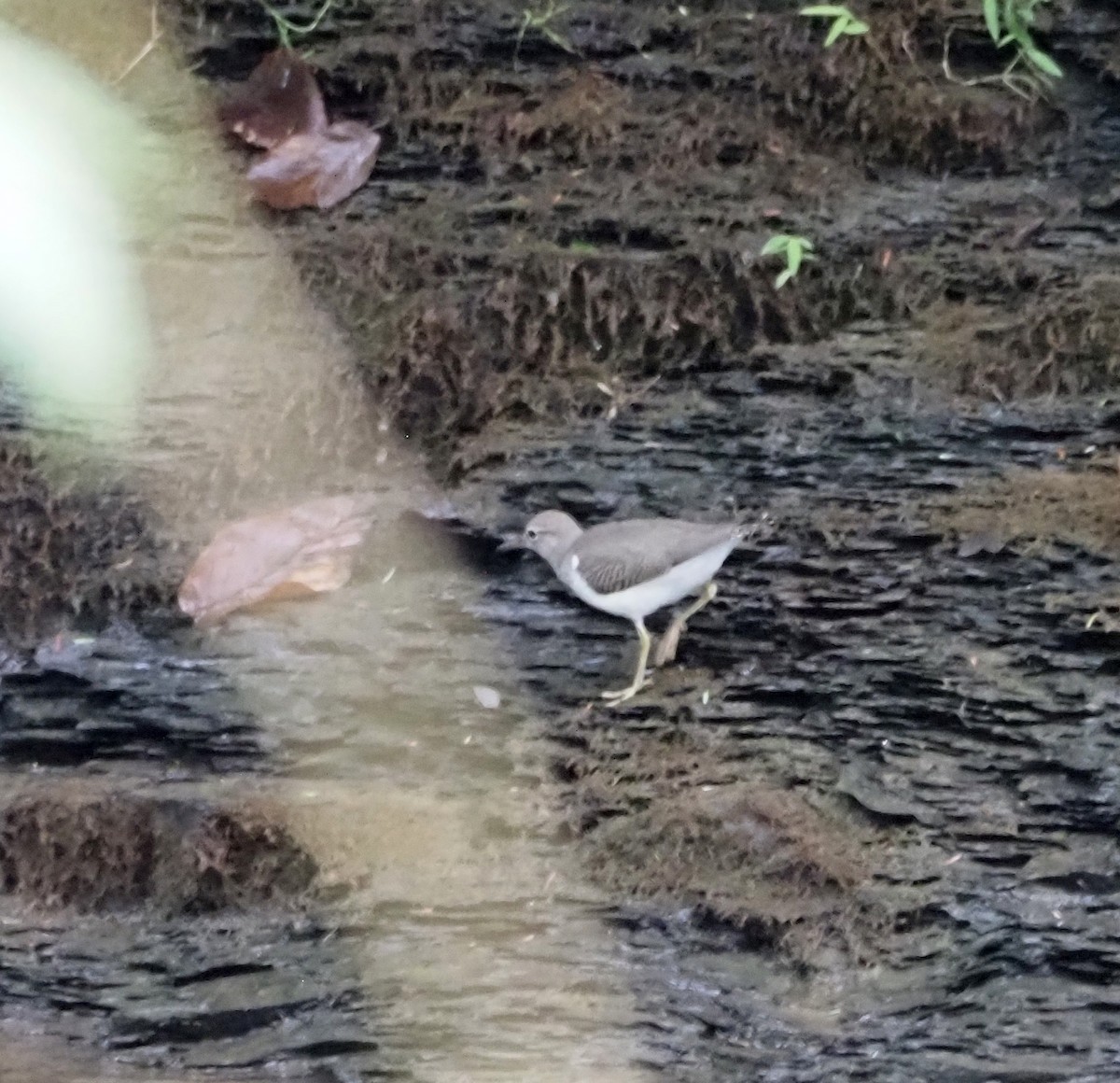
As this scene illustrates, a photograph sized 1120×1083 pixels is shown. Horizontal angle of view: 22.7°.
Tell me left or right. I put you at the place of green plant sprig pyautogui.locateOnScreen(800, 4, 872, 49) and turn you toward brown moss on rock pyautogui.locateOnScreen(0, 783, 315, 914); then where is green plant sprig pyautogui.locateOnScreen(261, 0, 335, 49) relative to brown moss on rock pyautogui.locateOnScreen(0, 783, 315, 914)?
right

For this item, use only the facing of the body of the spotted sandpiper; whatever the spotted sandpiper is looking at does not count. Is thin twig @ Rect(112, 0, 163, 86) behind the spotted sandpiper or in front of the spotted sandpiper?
in front

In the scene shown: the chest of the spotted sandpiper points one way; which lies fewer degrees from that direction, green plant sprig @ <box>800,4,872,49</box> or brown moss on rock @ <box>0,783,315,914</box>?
the brown moss on rock

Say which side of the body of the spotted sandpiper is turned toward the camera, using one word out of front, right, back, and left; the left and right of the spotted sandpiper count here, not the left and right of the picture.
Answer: left

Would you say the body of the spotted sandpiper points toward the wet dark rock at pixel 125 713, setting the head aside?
yes

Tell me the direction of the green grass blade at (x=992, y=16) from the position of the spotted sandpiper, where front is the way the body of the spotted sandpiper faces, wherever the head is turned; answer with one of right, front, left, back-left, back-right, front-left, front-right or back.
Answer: back-right

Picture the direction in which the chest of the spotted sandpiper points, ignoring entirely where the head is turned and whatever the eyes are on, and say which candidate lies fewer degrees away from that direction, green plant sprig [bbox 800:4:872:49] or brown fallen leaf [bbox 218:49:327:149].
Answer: the brown fallen leaf

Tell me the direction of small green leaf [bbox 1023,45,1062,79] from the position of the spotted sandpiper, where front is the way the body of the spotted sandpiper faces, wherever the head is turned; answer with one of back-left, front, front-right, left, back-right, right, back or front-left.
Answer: back-right

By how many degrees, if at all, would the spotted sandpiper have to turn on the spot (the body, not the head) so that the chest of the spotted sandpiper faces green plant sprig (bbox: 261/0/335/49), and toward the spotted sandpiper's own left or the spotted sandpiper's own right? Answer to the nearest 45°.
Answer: approximately 45° to the spotted sandpiper's own right

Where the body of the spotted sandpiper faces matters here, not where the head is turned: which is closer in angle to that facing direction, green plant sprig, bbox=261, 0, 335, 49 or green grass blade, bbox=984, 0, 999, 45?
the green plant sprig

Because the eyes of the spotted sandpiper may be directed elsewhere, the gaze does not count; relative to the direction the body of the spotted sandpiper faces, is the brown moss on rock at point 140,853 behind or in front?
in front

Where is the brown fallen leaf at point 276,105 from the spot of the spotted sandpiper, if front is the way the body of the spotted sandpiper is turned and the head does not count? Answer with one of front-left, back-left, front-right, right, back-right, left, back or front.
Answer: front-right
